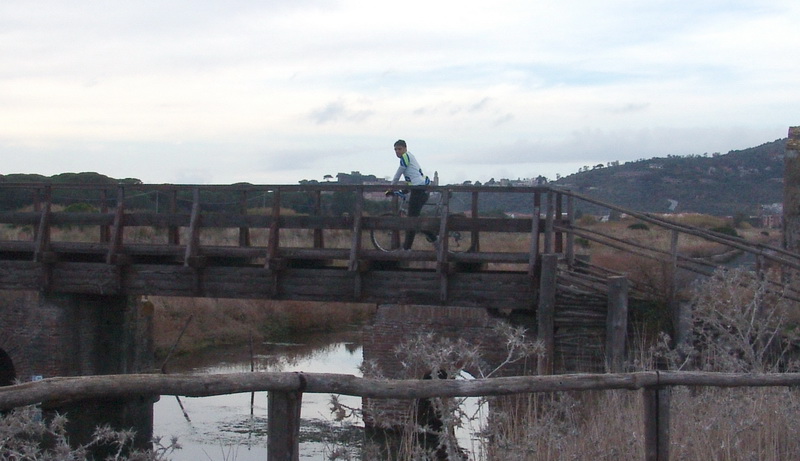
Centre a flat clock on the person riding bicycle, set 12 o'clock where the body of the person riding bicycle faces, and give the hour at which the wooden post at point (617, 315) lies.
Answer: The wooden post is roughly at 7 o'clock from the person riding bicycle.

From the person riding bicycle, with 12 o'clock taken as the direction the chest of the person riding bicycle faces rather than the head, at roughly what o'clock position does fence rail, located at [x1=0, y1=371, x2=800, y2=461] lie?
The fence rail is roughly at 9 o'clock from the person riding bicycle.

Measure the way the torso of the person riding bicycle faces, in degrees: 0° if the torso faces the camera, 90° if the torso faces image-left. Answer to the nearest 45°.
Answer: approximately 90°

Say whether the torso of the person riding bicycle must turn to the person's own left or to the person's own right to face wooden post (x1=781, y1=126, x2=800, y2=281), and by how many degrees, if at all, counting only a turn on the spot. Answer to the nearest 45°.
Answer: approximately 180°

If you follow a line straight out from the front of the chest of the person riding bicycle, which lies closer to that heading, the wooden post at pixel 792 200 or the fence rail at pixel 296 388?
the fence rail
